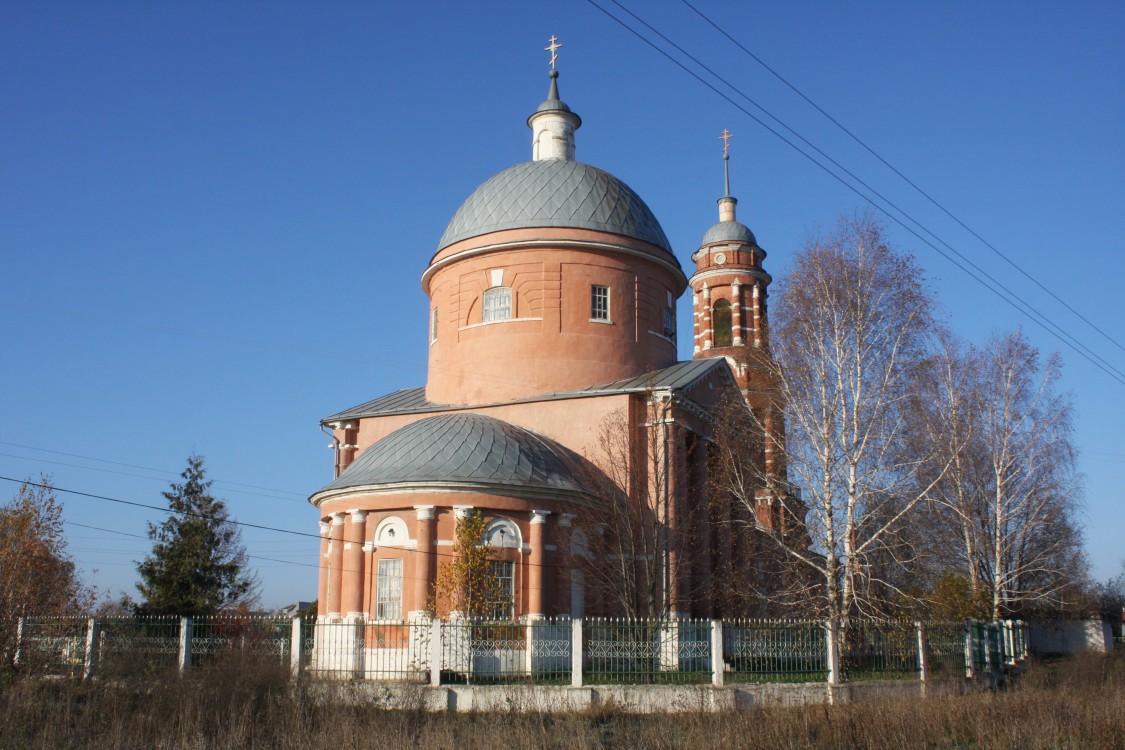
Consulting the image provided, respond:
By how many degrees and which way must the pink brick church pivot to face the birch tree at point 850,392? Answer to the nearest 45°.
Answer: approximately 90° to its right

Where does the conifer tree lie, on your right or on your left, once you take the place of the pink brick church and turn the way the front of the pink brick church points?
on your left

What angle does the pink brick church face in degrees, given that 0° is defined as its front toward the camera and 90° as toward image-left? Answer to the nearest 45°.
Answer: approximately 225°
